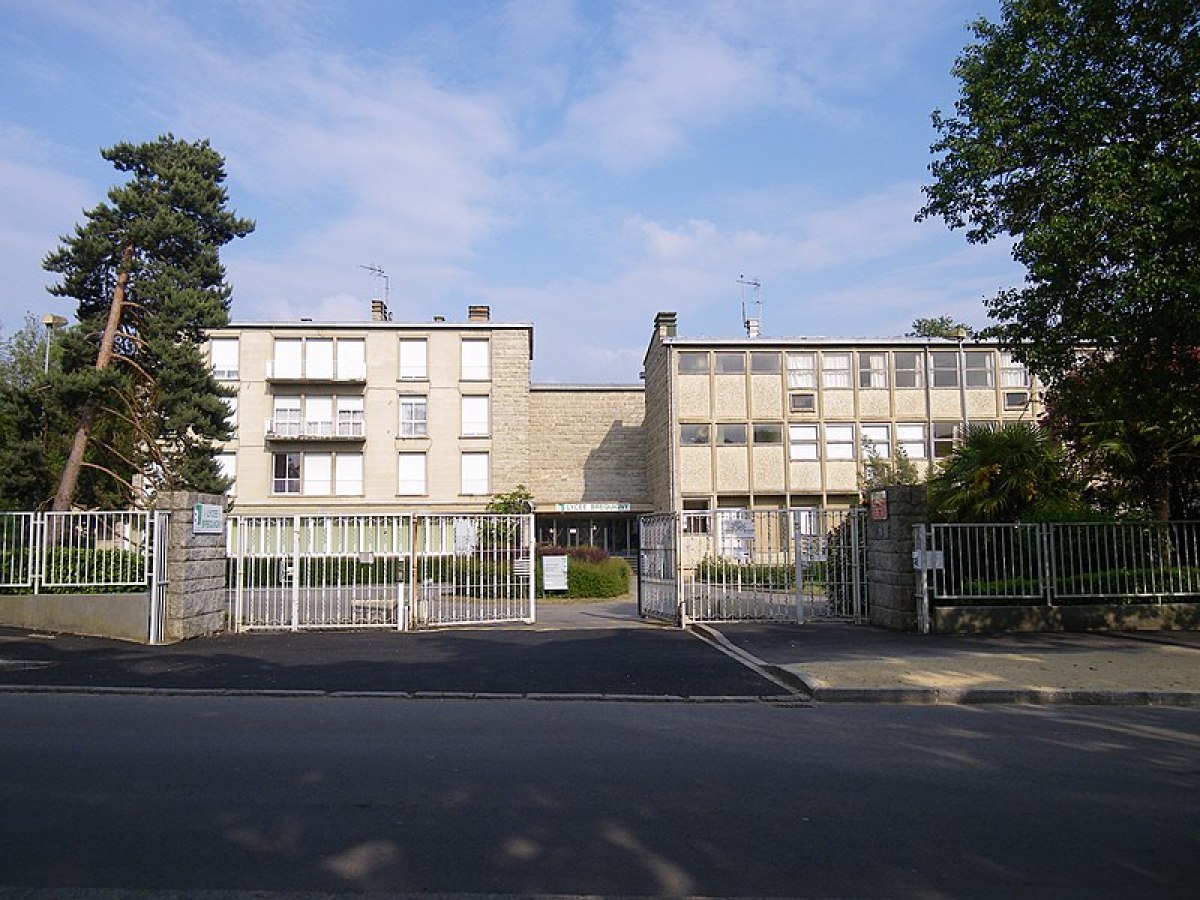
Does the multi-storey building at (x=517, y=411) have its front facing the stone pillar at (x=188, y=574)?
yes

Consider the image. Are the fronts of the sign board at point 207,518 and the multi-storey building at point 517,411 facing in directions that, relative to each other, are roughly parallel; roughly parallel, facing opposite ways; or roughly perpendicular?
roughly parallel

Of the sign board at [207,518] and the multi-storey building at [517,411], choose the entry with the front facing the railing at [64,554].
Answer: the multi-storey building

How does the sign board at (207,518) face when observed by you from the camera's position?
facing the viewer

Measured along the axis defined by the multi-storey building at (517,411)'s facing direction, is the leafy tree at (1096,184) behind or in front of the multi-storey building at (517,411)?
in front

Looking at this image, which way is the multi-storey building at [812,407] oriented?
toward the camera

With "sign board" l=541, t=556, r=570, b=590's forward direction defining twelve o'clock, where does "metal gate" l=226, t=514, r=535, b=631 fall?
The metal gate is roughly at 2 o'clock from the sign board.

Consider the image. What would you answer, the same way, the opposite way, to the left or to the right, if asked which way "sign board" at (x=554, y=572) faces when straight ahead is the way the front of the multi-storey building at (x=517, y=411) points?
the same way

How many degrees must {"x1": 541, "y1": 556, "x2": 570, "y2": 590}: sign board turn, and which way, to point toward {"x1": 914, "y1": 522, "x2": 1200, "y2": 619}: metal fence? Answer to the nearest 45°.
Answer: approximately 45° to its left

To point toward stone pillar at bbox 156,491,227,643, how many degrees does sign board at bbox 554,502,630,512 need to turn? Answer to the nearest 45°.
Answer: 0° — it already faces it

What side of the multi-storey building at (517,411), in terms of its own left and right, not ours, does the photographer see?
front

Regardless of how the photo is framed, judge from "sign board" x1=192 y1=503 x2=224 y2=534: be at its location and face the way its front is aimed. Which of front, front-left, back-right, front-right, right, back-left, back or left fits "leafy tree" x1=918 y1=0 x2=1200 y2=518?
front-left
